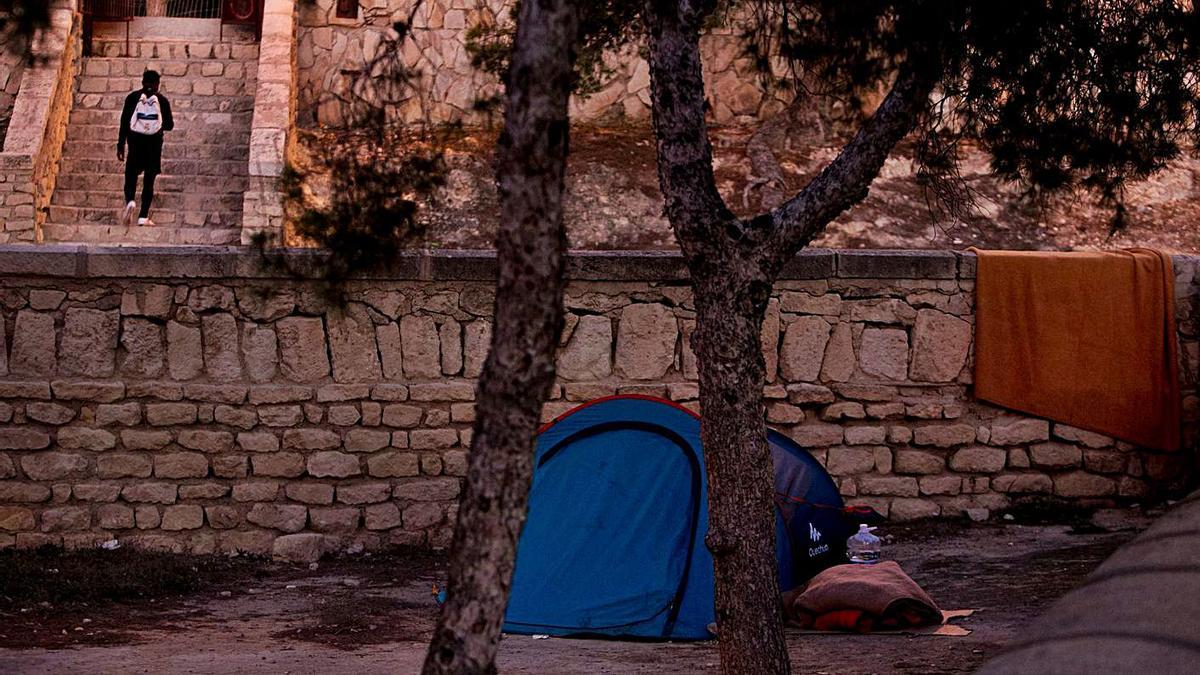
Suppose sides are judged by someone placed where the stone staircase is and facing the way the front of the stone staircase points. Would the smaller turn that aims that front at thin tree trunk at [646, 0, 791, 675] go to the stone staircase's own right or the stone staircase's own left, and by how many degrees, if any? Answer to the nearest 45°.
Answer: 0° — it already faces it

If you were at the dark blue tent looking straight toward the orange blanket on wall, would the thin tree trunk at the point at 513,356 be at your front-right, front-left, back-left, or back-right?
back-right

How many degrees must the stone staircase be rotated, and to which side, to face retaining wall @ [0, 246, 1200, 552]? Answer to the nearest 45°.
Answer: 0° — it already faces it

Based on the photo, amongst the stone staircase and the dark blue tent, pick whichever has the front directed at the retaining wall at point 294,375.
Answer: the stone staircase

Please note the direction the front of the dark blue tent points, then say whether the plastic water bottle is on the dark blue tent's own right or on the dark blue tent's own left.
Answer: on the dark blue tent's own left

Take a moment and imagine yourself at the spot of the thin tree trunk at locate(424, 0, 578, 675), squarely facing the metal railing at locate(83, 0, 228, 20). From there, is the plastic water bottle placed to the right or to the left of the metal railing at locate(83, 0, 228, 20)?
right

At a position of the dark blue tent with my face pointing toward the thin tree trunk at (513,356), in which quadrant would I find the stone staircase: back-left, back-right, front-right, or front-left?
back-right
